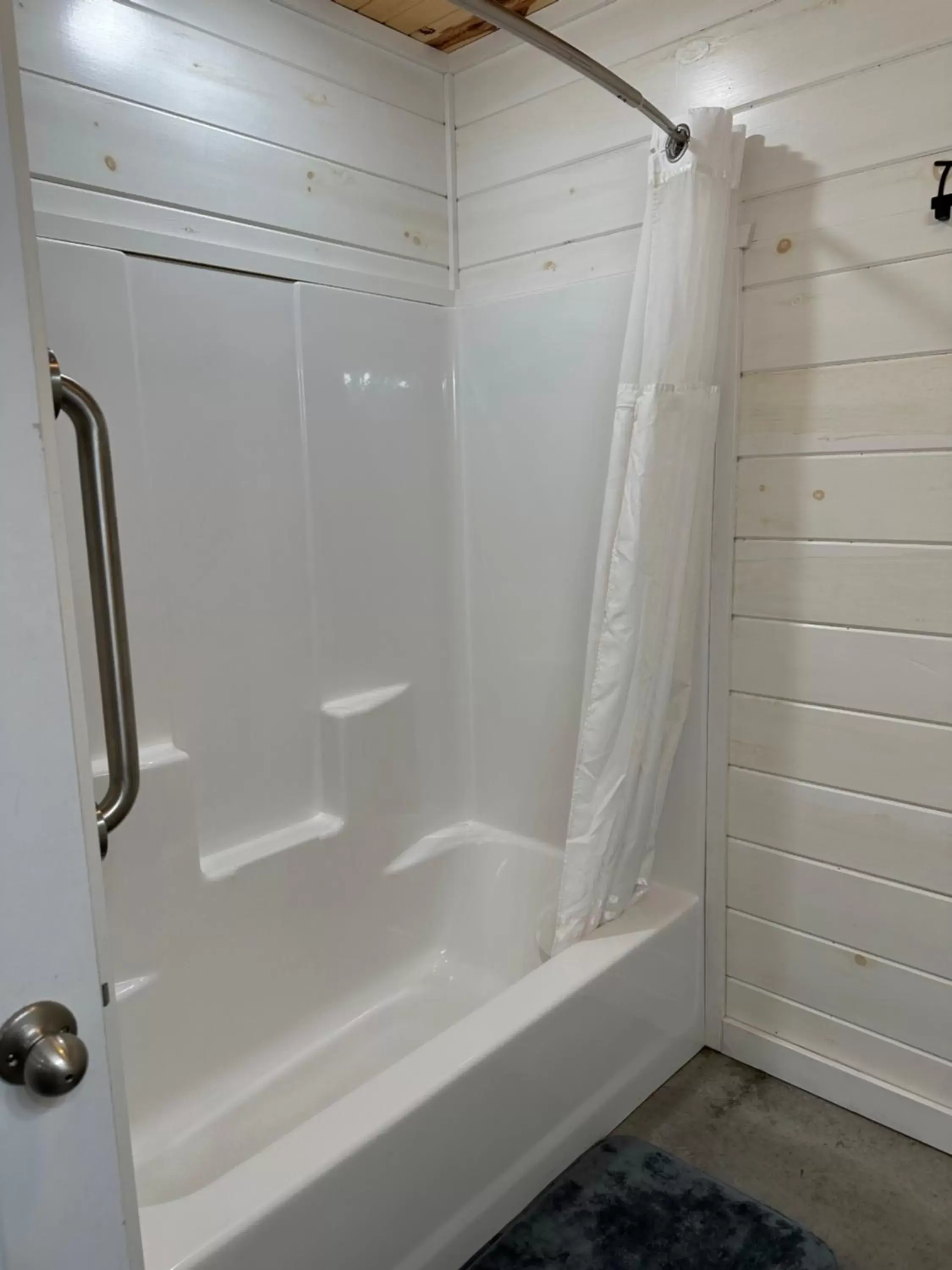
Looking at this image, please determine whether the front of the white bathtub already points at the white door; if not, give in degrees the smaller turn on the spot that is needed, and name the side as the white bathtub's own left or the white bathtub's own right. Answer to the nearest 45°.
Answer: approximately 45° to the white bathtub's own right

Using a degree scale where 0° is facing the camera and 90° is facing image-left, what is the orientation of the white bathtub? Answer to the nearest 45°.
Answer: approximately 315°
